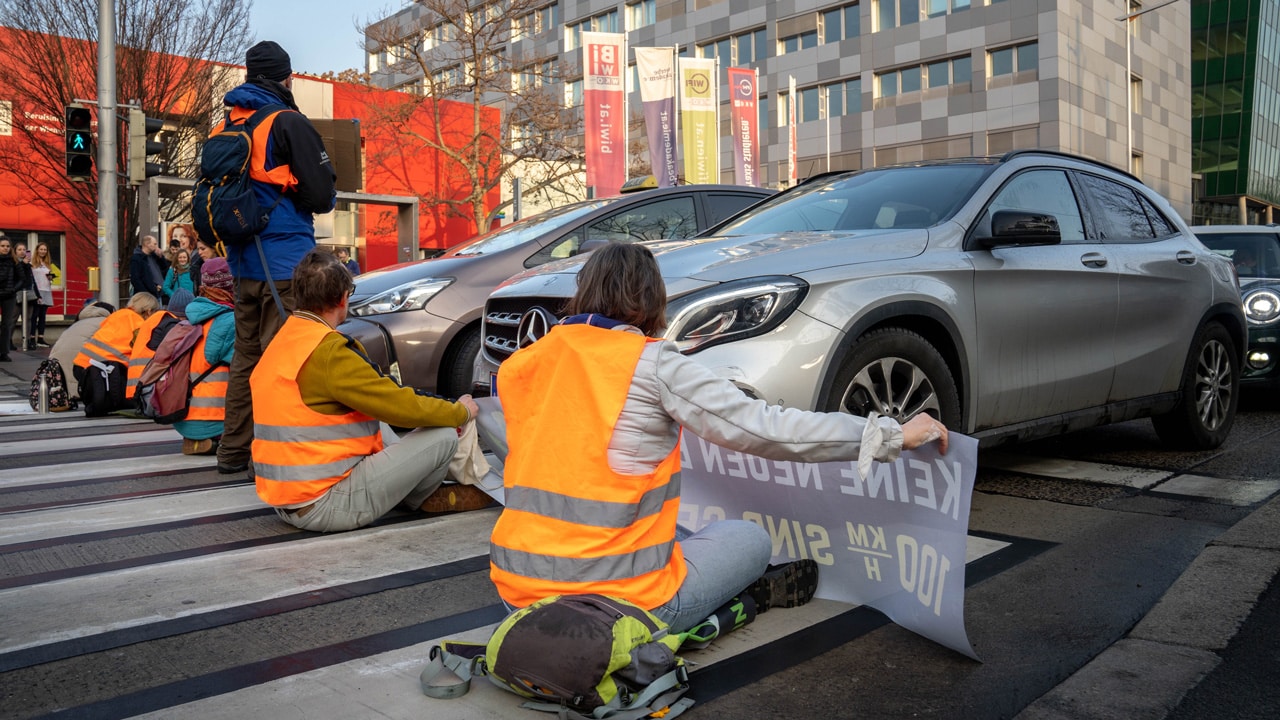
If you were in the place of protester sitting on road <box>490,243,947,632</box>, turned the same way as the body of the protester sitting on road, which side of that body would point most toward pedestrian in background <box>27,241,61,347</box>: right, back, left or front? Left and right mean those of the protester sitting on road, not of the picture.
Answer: left

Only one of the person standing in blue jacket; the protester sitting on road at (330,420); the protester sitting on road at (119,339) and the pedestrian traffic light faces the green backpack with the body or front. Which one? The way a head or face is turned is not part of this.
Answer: the pedestrian traffic light

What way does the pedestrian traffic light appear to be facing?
toward the camera

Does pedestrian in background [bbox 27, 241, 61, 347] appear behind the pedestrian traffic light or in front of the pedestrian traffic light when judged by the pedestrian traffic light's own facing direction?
behind

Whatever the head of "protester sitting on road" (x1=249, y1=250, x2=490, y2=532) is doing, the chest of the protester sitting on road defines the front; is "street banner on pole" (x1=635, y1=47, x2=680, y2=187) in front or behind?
in front

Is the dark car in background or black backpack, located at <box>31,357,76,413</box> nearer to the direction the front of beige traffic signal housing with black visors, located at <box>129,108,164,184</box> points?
the dark car in background

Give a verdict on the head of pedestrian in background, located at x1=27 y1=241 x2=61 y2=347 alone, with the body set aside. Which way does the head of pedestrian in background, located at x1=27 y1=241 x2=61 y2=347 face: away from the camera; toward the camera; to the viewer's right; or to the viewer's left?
toward the camera

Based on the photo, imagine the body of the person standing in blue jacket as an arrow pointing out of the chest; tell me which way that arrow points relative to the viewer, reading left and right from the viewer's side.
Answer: facing away from the viewer and to the right of the viewer

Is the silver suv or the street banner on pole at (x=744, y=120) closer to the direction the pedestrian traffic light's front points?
the silver suv

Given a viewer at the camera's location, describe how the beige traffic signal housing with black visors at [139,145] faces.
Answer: facing to the right of the viewer

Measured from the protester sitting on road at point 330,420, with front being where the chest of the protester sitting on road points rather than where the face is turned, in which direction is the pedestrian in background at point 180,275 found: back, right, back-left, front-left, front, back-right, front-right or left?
front-left

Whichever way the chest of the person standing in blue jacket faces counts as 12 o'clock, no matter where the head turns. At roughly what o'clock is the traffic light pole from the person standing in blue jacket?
The traffic light pole is roughly at 10 o'clock from the person standing in blue jacket.

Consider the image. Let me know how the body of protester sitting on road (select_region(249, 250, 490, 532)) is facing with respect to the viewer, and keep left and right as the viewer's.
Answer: facing away from the viewer and to the right of the viewer

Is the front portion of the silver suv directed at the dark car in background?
no

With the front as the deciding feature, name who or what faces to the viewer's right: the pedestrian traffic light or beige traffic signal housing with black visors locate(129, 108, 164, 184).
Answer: the beige traffic signal housing with black visors

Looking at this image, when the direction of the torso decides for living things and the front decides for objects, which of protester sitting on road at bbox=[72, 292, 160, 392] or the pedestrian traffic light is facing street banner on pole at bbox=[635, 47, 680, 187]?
the protester sitting on road

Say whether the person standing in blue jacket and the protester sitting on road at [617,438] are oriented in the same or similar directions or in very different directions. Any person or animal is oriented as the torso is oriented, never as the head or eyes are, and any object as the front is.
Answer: same or similar directions

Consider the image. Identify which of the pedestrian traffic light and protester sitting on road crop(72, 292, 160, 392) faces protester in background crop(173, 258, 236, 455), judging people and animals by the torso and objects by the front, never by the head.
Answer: the pedestrian traffic light
